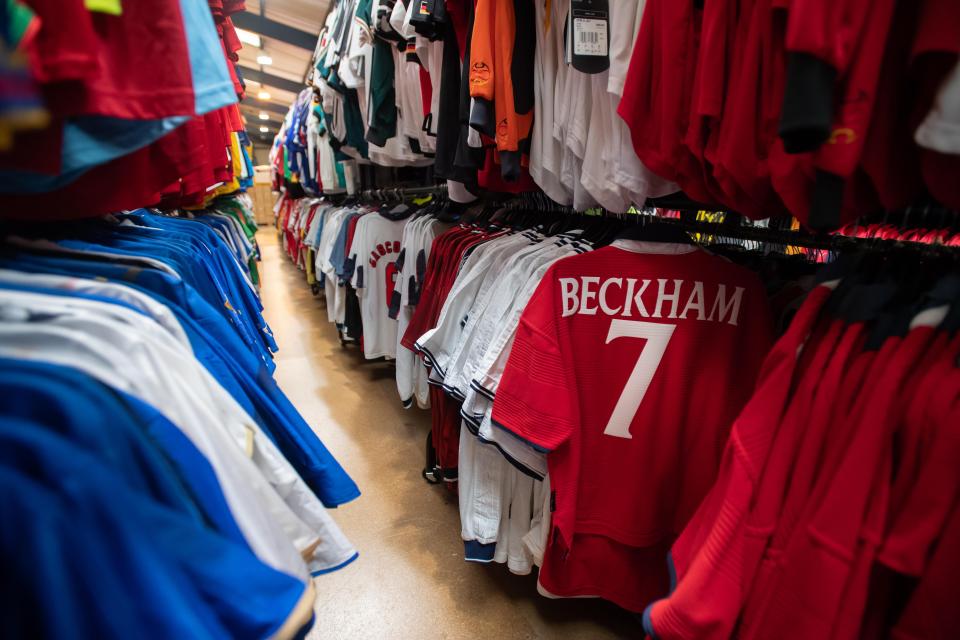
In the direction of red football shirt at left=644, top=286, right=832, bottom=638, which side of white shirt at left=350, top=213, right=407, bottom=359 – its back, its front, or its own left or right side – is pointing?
back

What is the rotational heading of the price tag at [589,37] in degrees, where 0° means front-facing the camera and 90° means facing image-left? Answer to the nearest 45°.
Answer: approximately 0°

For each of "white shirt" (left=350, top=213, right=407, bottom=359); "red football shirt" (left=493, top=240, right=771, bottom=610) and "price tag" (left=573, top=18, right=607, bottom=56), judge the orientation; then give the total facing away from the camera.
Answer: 2

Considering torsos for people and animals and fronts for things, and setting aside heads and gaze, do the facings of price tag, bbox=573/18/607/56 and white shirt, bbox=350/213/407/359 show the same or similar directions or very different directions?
very different directions

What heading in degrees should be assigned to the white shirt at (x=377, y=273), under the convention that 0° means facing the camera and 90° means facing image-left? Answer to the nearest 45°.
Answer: approximately 180°

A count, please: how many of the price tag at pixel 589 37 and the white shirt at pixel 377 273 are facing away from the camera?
1

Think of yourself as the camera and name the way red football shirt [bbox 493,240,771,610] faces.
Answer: facing away from the viewer
